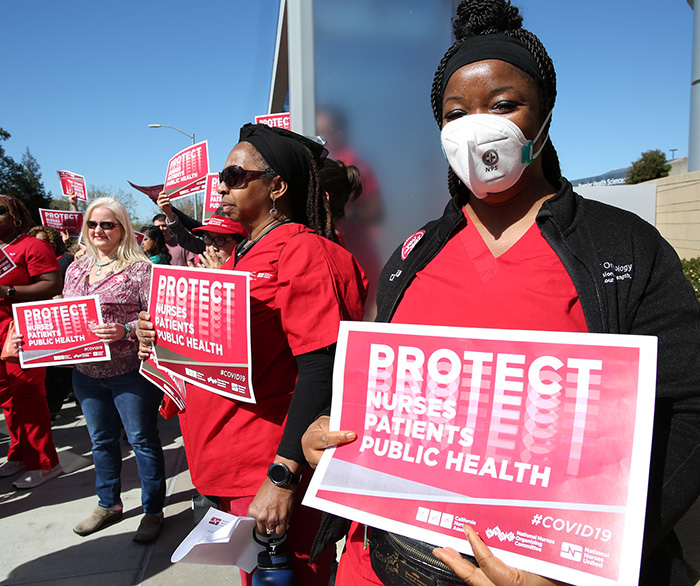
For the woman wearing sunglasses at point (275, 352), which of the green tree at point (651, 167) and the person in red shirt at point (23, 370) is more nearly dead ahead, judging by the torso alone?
the person in red shirt

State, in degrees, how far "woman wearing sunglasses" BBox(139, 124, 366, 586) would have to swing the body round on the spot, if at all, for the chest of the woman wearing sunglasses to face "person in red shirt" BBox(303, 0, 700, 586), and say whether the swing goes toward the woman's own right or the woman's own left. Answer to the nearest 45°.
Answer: approximately 135° to the woman's own left

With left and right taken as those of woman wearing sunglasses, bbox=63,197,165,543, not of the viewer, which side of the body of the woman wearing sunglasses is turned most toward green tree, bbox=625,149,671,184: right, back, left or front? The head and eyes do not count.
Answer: back

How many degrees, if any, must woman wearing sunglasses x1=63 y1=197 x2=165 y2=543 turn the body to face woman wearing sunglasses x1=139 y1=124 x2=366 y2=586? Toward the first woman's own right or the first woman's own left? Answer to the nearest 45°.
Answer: approximately 45° to the first woman's own left

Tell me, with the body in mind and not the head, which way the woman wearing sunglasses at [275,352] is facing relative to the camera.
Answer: to the viewer's left

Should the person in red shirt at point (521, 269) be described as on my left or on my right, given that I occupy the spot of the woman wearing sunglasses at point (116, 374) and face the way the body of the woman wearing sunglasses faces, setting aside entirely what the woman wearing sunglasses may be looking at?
on my left

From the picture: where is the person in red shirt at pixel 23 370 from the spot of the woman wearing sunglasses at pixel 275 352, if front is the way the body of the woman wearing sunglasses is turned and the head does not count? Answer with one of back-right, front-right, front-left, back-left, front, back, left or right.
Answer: front-right
